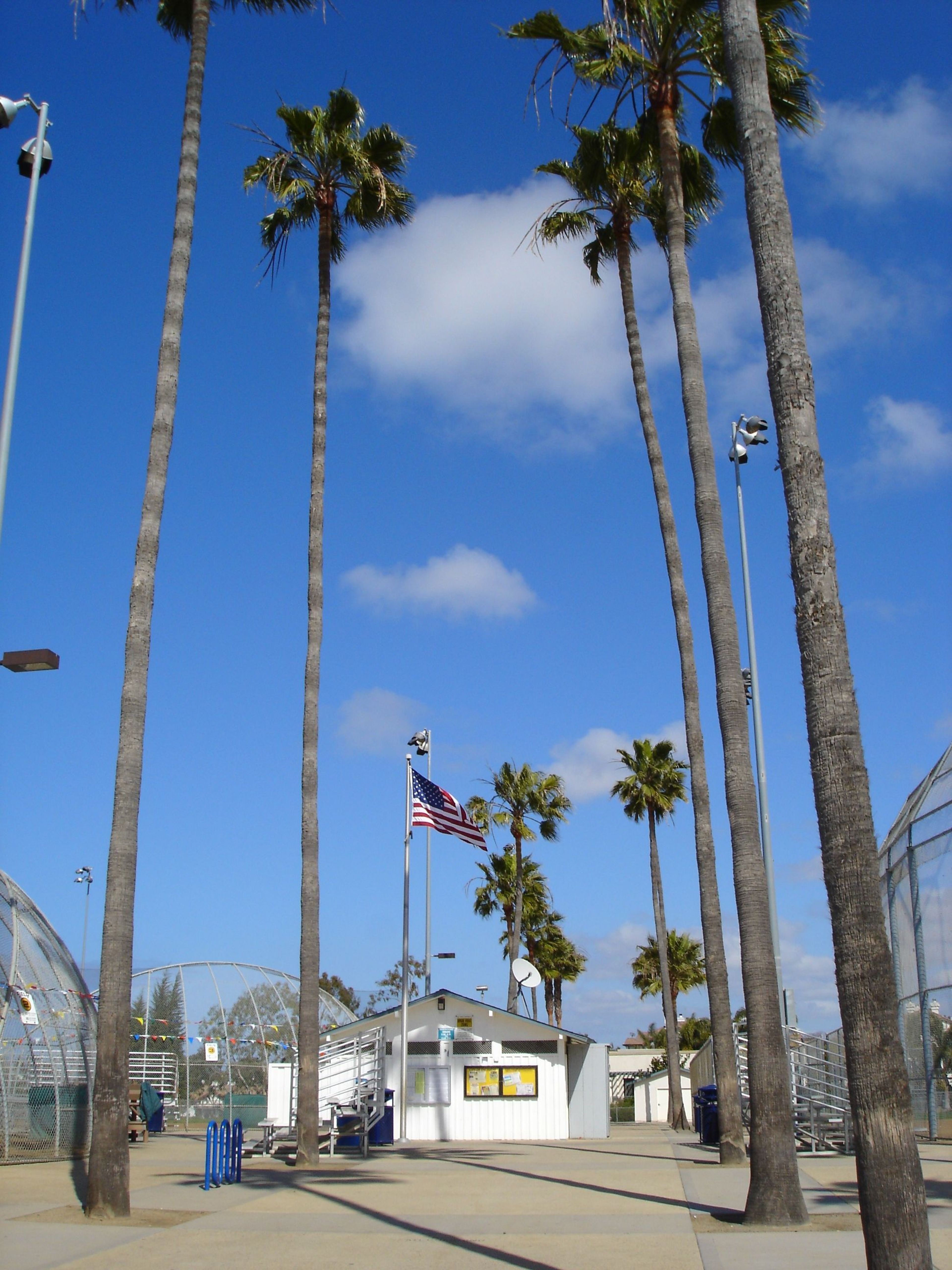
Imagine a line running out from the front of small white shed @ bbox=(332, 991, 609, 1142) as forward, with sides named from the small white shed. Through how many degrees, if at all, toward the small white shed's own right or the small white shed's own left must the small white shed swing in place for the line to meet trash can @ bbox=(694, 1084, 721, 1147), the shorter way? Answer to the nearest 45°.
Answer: approximately 45° to the small white shed's own left

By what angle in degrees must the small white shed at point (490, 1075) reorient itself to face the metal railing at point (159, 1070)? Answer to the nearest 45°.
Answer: approximately 135° to its right

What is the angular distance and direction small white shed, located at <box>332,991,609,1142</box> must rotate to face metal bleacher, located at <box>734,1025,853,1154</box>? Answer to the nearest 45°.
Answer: approximately 45° to its left

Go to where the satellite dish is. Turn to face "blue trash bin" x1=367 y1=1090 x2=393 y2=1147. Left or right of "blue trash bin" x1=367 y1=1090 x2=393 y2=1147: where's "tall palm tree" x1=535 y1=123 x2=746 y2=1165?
left

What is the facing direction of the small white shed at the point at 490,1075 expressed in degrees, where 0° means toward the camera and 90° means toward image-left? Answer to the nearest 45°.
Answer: approximately 0°
